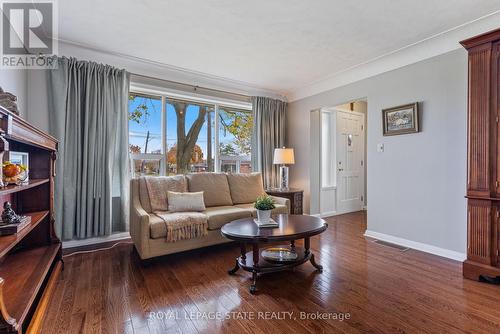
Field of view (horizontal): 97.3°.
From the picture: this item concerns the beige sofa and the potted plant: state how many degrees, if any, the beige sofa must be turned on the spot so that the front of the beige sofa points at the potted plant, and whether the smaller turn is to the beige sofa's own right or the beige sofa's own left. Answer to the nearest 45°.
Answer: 0° — it already faces it

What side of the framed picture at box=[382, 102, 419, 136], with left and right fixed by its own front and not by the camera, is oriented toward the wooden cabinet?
left

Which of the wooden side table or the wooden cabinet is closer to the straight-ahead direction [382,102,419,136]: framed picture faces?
the wooden side table

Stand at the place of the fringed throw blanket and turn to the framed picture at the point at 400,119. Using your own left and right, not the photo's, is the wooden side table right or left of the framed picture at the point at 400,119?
left

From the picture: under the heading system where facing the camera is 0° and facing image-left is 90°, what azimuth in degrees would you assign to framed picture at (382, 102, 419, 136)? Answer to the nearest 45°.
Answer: approximately 45°

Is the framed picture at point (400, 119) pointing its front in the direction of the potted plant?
yes

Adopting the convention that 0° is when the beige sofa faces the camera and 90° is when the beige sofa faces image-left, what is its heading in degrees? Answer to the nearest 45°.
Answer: approximately 315°

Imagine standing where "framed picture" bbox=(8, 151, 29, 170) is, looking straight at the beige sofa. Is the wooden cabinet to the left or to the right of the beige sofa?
right
